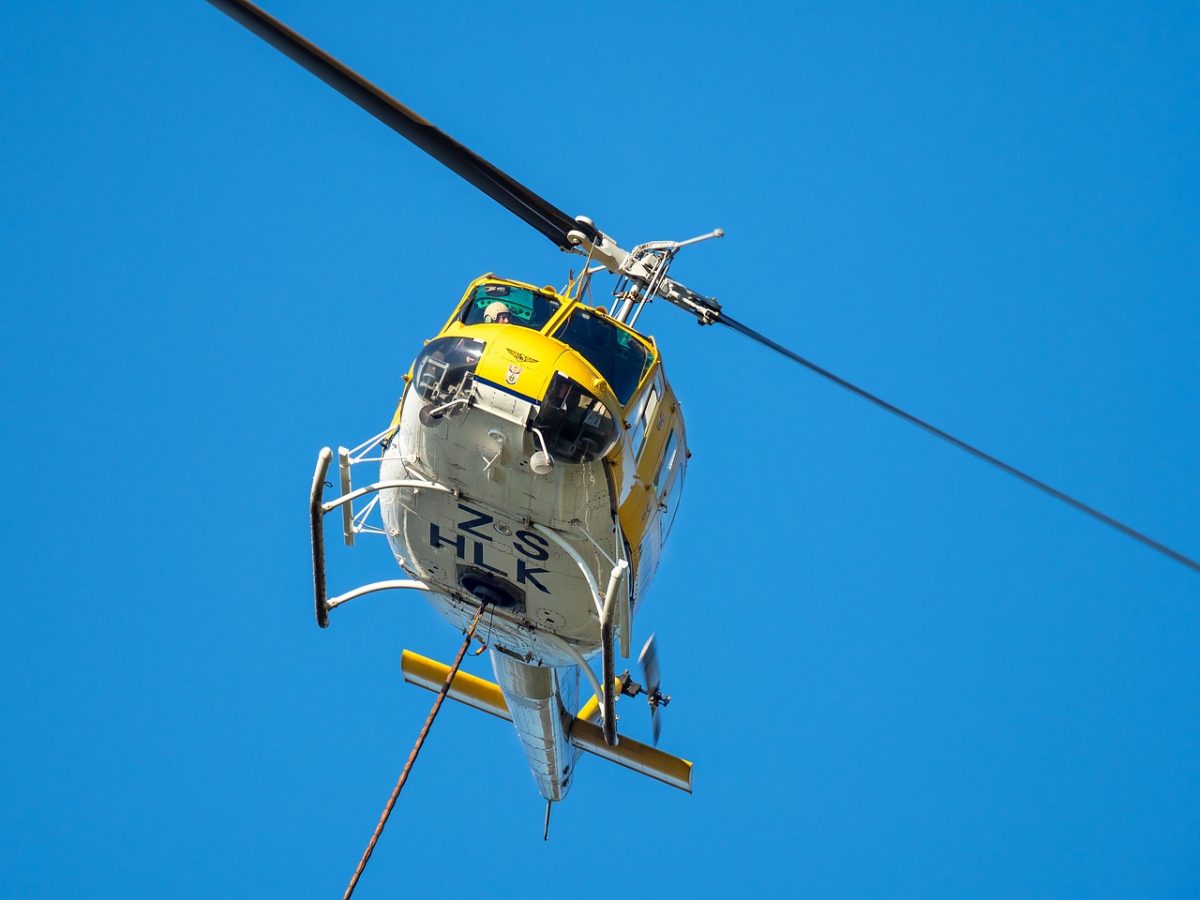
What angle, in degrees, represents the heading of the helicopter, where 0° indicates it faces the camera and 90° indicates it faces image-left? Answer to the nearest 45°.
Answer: approximately 0°
